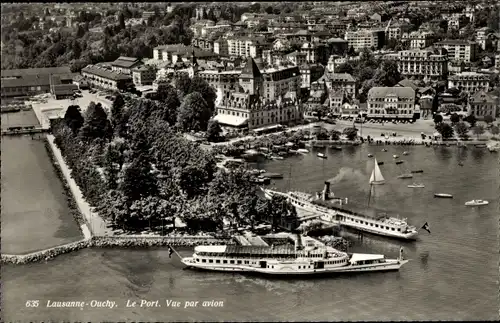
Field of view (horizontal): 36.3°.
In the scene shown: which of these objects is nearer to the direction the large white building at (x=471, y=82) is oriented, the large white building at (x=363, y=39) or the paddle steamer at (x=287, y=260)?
the paddle steamer

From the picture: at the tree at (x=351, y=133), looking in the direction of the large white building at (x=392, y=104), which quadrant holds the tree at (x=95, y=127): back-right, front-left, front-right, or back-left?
back-left

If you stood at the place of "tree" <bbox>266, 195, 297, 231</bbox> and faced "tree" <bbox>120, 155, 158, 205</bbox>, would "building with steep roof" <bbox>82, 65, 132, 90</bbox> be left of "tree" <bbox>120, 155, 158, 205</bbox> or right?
right

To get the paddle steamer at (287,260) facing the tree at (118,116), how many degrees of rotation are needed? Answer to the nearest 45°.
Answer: approximately 135° to its left

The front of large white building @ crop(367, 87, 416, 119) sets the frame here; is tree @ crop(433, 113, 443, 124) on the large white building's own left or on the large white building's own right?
on the large white building's own left

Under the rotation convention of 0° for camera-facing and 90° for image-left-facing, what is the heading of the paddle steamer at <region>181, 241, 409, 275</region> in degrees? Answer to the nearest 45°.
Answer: approximately 270°

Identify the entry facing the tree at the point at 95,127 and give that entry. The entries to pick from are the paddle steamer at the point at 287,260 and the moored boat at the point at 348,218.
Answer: the moored boat

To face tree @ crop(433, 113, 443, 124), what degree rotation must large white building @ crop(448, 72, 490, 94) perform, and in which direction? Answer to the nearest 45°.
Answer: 0° — it already faces it

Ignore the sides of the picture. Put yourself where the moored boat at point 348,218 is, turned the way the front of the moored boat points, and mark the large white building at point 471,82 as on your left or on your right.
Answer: on your right

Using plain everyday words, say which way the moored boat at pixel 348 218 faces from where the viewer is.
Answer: facing away from the viewer and to the left of the viewer
